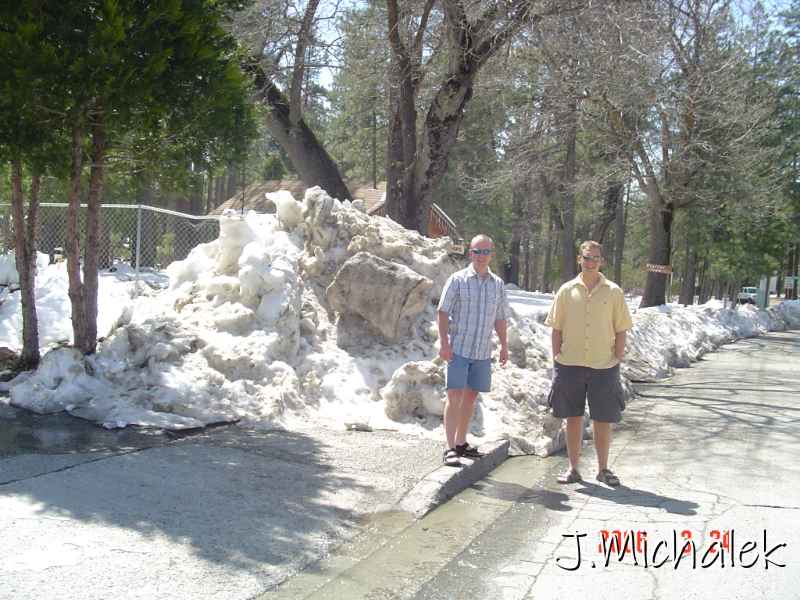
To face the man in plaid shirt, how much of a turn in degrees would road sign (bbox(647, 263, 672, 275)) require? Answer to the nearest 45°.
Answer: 0° — it already faces them

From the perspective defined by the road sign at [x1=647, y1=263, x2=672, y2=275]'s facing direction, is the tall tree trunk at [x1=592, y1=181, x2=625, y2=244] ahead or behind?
behind

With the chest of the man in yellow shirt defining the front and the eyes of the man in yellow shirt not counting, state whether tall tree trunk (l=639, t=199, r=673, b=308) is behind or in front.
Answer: behind

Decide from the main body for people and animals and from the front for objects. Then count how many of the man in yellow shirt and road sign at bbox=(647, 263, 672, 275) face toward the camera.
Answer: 2

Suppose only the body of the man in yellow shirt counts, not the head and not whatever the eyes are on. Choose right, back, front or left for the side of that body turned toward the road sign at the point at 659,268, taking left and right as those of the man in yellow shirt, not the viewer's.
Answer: back

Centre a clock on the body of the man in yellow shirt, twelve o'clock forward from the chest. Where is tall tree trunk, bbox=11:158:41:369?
The tall tree trunk is roughly at 3 o'clock from the man in yellow shirt.

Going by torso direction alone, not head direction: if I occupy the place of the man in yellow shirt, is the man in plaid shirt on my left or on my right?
on my right

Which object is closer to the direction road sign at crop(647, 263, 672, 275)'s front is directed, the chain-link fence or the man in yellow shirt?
the man in yellow shirt

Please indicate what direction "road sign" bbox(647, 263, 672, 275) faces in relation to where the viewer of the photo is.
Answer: facing the viewer

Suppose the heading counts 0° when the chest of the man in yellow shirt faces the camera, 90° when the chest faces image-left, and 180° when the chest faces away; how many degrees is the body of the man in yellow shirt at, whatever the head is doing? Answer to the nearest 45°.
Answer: approximately 0°

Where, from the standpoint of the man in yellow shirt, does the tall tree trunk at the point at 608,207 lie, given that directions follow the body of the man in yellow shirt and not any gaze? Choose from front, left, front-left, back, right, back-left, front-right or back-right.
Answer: back
